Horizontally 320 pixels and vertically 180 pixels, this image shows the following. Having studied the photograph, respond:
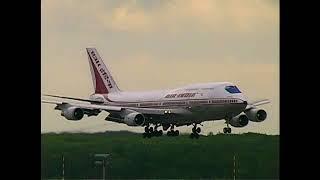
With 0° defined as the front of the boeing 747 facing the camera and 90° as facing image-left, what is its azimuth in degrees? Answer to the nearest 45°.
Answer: approximately 315°
